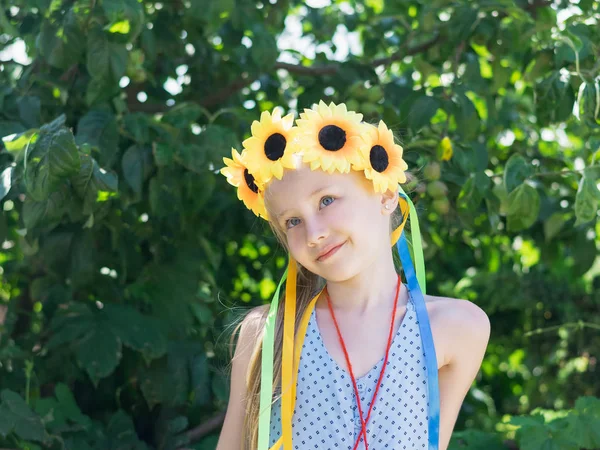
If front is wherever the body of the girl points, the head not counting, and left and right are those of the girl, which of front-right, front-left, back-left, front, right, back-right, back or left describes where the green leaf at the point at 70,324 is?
back-right

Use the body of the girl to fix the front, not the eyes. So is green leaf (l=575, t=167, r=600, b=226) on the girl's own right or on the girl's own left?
on the girl's own left

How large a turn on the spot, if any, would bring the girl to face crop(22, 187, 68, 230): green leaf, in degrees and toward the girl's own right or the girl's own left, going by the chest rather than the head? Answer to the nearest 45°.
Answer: approximately 135° to the girl's own right

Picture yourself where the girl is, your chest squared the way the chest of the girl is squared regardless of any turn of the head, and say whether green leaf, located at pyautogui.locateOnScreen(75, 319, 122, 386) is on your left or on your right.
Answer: on your right

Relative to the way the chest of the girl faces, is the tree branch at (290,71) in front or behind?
behind

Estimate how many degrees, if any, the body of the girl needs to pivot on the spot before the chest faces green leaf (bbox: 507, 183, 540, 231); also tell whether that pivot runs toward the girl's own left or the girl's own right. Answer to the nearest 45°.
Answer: approximately 135° to the girl's own left

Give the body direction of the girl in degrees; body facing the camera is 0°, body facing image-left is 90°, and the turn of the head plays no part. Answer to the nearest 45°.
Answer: approximately 0°

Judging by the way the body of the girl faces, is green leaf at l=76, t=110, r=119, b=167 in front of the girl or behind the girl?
behind

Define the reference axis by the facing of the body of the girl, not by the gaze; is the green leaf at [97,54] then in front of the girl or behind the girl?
behind

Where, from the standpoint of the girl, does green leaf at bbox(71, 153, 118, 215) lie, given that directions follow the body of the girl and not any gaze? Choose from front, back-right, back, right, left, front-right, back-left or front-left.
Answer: back-right

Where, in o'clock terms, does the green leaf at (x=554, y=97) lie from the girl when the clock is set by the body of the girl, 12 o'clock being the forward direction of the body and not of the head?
The green leaf is roughly at 7 o'clock from the girl.

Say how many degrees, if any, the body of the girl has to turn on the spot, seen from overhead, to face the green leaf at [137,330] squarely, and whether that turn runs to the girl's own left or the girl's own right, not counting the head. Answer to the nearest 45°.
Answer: approximately 135° to the girl's own right
